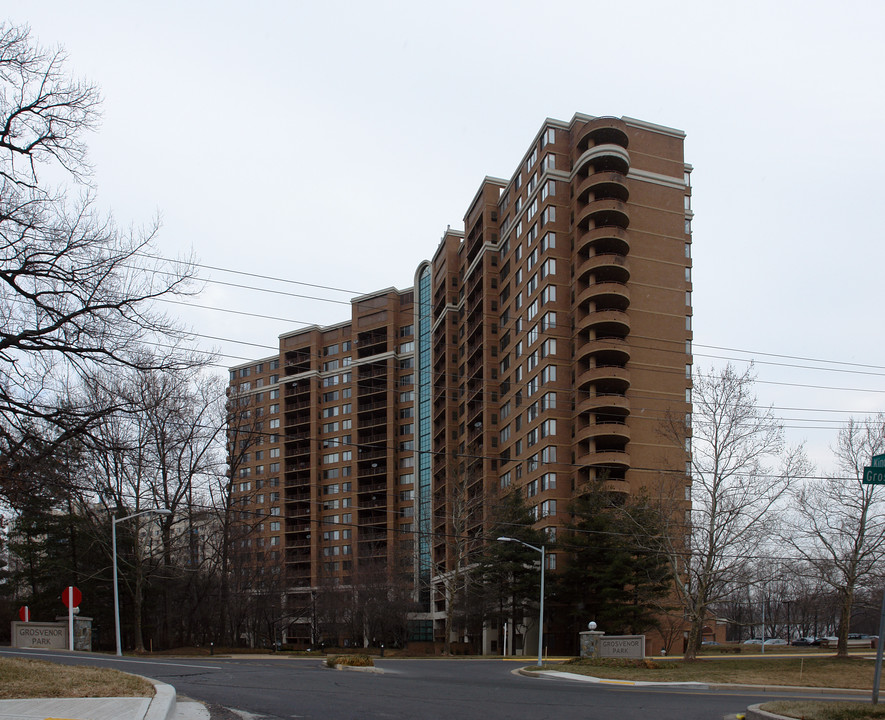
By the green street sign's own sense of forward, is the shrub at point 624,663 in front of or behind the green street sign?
behind

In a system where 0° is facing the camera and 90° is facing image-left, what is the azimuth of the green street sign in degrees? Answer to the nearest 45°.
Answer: approximately 0°

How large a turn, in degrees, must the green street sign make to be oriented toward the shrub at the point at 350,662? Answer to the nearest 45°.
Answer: approximately 135° to its right
